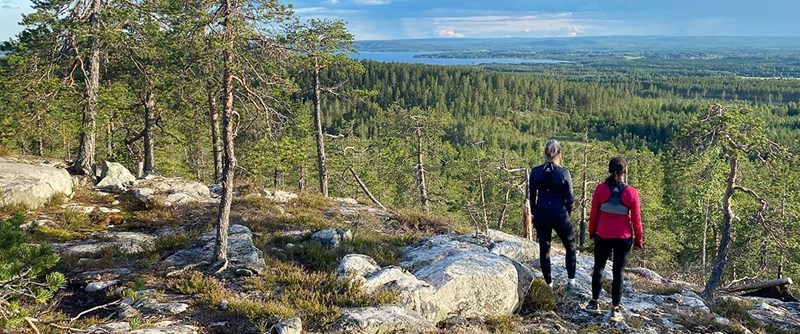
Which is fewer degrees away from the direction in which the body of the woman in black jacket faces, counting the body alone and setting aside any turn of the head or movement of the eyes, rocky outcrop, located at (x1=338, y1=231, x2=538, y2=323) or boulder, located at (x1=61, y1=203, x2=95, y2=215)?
the boulder

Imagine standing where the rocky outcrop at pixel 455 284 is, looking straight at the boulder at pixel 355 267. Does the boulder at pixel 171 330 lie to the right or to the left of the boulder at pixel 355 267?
left

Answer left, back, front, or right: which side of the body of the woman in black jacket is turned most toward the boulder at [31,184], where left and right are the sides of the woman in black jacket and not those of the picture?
left

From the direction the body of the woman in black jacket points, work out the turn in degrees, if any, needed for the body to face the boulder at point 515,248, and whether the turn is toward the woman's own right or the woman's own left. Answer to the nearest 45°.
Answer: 0° — they already face it

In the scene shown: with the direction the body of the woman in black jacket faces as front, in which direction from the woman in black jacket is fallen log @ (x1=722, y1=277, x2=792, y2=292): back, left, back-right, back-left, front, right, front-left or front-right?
front-right

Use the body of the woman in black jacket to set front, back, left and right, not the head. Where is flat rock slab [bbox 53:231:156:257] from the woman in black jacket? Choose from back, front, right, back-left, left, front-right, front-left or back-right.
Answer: left

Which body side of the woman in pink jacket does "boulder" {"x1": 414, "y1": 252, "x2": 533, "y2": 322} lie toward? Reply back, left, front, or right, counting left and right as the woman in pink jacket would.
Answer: left

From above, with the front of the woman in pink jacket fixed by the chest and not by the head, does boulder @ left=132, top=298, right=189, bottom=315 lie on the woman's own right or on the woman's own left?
on the woman's own left

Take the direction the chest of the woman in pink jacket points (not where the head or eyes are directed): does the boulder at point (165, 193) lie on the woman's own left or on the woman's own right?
on the woman's own left

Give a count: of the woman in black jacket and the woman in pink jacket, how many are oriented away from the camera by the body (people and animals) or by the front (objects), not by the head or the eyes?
2

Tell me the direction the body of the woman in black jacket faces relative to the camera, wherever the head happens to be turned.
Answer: away from the camera

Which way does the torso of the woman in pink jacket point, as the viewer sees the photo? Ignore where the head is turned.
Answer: away from the camera

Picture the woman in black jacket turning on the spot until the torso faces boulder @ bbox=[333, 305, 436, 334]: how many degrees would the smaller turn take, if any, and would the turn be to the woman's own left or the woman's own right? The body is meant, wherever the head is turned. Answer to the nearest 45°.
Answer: approximately 135° to the woman's own left

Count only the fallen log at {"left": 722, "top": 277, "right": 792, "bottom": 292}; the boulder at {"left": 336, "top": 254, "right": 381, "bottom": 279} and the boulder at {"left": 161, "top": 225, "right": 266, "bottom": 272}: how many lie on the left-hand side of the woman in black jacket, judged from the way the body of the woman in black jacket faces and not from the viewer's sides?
2
